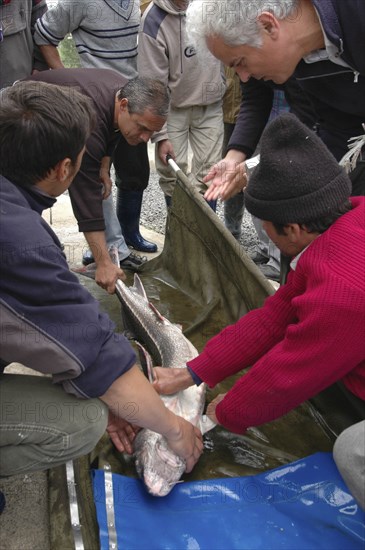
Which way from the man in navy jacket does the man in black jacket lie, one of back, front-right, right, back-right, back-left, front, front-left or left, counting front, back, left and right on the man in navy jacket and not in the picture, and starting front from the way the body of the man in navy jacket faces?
front

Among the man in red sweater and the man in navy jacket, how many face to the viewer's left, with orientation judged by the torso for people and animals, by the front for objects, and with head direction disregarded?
1

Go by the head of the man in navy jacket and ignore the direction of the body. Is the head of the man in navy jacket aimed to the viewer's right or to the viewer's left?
to the viewer's right

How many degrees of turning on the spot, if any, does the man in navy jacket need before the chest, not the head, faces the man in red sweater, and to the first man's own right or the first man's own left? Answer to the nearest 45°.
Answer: approximately 45° to the first man's own right

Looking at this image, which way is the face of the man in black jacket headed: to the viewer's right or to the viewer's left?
to the viewer's left

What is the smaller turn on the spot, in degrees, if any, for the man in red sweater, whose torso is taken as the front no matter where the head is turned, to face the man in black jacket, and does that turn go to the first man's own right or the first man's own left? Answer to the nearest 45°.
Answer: approximately 90° to the first man's own right

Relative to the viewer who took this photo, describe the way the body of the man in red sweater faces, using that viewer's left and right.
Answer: facing to the left of the viewer

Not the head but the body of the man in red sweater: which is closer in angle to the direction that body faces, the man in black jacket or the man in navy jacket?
the man in navy jacket

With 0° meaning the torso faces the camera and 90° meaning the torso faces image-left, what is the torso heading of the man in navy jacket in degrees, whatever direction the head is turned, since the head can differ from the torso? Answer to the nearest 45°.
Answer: approximately 225°
